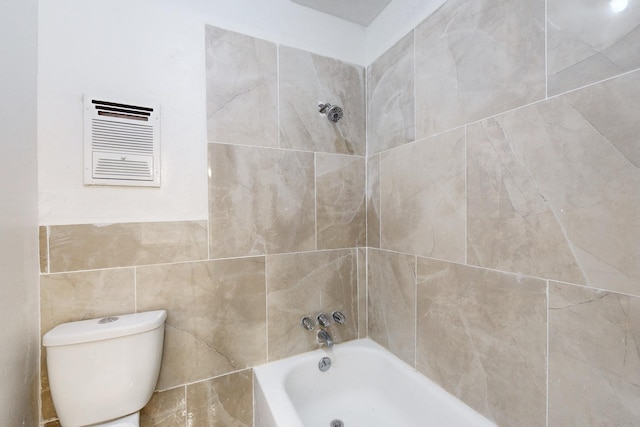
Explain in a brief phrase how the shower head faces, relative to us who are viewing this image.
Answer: facing the viewer and to the right of the viewer

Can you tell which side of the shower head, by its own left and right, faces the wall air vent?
right
